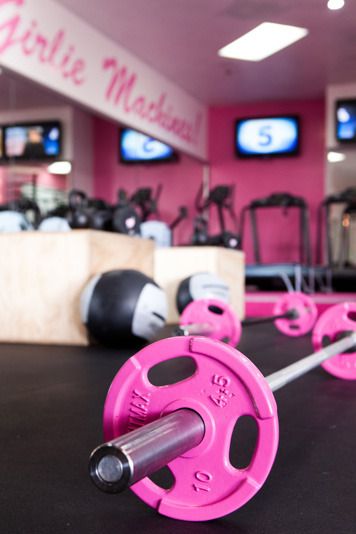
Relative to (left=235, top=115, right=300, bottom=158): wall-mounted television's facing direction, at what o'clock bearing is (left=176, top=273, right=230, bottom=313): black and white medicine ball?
The black and white medicine ball is roughly at 12 o'clock from the wall-mounted television.

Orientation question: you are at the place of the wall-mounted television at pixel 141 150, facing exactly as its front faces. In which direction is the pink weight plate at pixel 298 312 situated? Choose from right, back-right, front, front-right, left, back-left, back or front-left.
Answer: front

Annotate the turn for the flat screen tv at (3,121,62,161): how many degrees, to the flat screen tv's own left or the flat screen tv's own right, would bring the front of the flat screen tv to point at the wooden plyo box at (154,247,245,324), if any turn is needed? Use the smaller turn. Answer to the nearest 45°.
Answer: approximately 45° to the flat screen tv's own left

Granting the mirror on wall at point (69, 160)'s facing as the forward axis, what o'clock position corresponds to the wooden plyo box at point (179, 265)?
The wooden plyo box is roughly at 1 o'clock from the mirror on wall.

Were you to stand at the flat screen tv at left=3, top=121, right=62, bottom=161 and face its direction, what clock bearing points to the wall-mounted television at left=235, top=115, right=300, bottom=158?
The wall-mounted television is roughly at 8 o'clock from the flat screen tv.

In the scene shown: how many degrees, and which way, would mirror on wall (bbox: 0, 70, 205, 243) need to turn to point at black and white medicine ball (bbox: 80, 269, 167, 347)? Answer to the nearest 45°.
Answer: approximately 45° to its right

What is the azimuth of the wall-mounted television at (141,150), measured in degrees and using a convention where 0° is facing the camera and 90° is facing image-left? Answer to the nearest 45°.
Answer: approximately 0°

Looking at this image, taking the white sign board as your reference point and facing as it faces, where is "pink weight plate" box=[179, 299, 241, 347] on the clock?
The pink weight plate is roughly at 1 o'clock from the white sign board.

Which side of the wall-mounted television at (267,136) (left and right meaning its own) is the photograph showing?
front

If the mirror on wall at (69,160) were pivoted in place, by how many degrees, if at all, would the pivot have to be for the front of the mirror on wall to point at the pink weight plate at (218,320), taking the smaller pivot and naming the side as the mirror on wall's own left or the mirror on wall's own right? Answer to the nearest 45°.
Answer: approximately 45° to the mirror on wall's own right

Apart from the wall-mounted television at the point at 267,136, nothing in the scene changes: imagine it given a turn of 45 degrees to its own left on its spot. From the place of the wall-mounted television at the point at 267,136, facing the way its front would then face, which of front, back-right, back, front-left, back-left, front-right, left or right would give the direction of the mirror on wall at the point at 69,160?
right

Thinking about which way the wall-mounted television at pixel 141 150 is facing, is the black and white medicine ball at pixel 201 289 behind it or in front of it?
in front

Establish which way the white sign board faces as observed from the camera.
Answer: facing the viewer and to the right of the viewer

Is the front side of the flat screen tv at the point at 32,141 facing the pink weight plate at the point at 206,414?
yes

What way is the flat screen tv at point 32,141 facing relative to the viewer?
toward the camera

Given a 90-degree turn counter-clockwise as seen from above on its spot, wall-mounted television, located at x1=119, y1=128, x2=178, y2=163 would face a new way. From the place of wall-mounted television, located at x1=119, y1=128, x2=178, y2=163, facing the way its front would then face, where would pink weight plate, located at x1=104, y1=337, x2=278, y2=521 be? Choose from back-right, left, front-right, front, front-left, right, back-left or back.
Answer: right

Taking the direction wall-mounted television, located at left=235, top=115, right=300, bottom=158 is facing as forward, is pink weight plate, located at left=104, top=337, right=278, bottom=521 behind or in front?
in front

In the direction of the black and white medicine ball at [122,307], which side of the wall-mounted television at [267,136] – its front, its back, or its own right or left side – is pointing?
front
